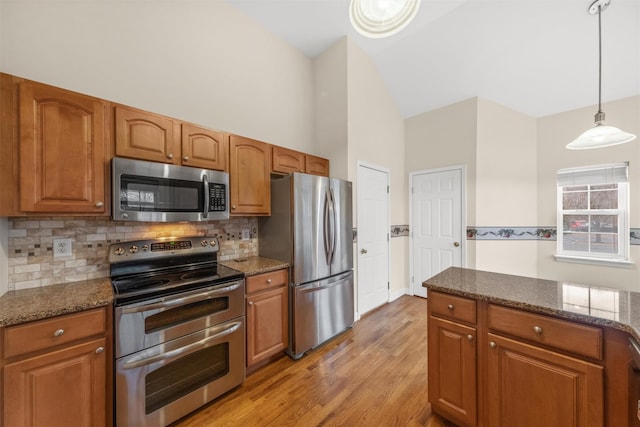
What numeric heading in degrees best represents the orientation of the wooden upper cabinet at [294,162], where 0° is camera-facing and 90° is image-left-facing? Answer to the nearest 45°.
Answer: approximately 315°

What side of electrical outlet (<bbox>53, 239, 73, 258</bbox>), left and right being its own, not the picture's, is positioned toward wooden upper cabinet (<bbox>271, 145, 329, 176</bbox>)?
left

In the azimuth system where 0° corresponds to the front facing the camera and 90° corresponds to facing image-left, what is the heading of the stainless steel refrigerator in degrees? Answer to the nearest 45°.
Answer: approximately 315°

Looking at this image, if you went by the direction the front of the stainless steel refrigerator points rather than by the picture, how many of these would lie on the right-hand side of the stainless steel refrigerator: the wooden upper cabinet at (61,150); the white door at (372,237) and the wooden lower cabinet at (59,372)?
2

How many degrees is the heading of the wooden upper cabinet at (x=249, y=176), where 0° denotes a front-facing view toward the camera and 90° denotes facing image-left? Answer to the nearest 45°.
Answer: approximately 315°

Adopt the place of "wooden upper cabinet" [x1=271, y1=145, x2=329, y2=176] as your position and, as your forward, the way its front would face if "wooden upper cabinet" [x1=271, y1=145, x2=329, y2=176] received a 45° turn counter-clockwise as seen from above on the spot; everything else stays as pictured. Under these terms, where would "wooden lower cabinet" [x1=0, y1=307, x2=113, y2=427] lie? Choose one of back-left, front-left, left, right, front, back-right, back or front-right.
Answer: back-right

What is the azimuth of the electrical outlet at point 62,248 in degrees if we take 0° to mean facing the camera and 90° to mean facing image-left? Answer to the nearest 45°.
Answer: approximately 0°

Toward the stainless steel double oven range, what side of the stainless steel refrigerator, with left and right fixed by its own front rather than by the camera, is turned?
right
